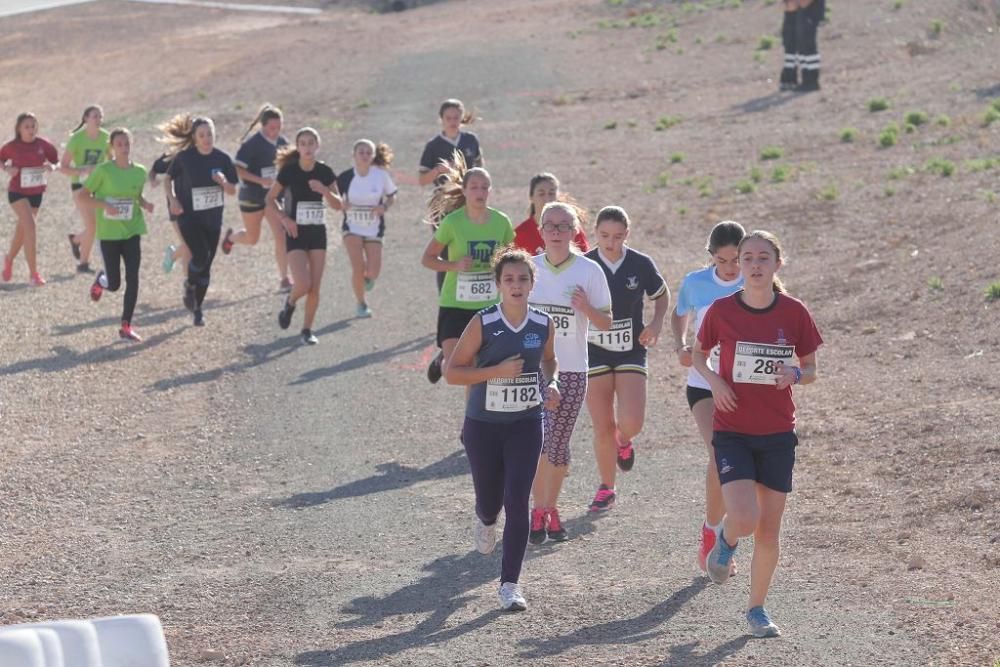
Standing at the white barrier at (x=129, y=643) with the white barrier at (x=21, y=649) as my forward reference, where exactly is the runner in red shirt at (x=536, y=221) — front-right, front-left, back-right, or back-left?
back-right

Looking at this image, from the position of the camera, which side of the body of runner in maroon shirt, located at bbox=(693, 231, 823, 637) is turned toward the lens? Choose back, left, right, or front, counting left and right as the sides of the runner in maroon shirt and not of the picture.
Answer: front

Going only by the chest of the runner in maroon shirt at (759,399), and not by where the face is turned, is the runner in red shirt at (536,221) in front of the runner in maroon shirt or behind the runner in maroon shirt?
behind

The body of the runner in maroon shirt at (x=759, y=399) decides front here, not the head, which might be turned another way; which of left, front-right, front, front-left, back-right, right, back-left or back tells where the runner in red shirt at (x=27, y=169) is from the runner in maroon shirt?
back-right

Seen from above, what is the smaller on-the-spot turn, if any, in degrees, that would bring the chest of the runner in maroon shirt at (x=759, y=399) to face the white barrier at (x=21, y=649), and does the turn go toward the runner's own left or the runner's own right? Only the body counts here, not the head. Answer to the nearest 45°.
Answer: approximately 45° to the runner's own right

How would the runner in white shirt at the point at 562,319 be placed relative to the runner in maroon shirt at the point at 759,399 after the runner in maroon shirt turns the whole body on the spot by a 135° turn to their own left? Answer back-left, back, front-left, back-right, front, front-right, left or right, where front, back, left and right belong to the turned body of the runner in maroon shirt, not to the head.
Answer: left

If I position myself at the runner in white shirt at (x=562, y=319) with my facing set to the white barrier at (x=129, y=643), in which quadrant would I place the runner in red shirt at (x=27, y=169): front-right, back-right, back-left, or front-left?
back-right

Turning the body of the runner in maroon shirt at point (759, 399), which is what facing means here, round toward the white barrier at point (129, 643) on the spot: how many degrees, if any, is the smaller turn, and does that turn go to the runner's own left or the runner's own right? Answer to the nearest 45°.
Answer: approximately 45° to the runner's own right
